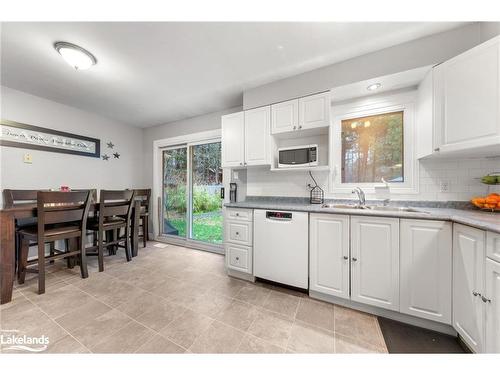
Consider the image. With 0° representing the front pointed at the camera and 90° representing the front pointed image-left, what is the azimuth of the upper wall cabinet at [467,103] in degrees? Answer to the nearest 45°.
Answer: approximately 45°

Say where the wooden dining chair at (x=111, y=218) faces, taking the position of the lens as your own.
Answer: facing away from the viewer and to the left of the viewer

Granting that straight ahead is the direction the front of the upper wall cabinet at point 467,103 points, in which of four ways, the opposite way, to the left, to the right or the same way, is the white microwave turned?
to the left

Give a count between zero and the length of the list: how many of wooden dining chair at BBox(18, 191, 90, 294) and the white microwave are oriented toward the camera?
1

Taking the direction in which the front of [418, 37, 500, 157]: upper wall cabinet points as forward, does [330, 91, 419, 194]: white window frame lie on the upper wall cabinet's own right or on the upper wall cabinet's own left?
on the upper wall cabinet's own right

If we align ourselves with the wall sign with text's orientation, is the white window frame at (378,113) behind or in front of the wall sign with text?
in front

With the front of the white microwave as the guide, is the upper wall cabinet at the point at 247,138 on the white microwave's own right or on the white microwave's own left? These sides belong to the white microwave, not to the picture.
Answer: on the white microwave's own right

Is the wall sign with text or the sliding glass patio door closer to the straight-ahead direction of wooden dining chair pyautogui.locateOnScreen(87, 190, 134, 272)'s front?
the wall sign with text

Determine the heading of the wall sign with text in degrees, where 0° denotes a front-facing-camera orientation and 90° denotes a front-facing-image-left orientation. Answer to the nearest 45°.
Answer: approximately 315°

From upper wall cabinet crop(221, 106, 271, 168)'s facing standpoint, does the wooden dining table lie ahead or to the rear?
ahead
